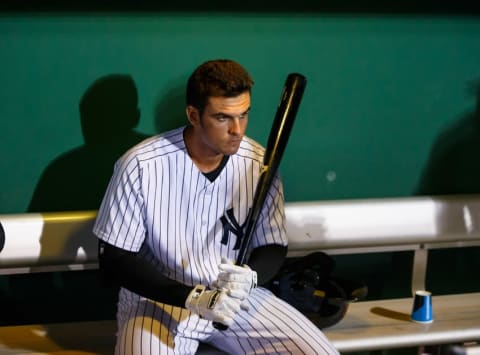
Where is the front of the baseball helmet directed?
to the viewer's right

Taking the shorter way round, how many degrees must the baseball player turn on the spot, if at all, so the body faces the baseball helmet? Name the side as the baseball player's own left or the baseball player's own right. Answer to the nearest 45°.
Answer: approximately 90° to the baseball player's own left

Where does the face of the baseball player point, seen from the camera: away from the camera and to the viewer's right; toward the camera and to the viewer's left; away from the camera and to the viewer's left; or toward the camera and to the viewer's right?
toward the camera and to the viewer's right

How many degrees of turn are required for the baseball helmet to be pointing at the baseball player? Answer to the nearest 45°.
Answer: approximately 135° to its right
